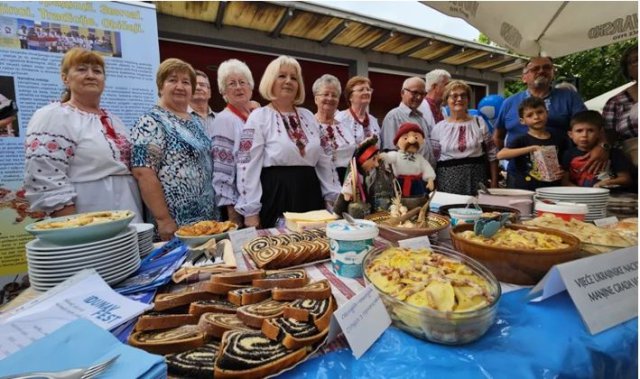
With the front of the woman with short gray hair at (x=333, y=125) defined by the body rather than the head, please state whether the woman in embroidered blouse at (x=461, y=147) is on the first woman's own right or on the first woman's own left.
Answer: on the first woman's own left

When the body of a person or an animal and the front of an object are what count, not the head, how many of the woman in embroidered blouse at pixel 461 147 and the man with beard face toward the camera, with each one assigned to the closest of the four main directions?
2

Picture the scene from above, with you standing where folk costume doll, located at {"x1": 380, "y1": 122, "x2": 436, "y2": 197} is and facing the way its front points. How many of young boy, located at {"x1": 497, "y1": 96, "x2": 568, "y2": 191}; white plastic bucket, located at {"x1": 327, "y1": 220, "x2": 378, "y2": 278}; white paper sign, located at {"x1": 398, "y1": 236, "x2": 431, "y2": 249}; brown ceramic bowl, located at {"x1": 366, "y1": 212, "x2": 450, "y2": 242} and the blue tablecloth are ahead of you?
4

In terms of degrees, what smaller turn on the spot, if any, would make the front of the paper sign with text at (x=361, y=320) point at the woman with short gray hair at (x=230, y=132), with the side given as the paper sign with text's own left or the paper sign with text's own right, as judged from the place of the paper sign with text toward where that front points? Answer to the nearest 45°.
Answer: approximately 180°

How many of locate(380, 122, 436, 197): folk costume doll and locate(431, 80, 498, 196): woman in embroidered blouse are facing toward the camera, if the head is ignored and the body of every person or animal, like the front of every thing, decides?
2

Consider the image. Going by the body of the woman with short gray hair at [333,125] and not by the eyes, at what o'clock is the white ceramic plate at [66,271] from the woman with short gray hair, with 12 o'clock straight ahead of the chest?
The white ceramic plate is roughly at 1 o'clock from the woman with short gray hair.

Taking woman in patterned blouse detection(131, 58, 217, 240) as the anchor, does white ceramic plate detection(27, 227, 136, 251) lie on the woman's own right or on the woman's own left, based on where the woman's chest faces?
on the woman's own right

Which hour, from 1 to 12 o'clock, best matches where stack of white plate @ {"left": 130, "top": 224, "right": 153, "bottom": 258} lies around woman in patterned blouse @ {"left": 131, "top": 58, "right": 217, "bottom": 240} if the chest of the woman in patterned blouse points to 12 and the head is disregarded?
The stack of white plate is roughly at 2 o'clock from the woman in patterned blouse.
